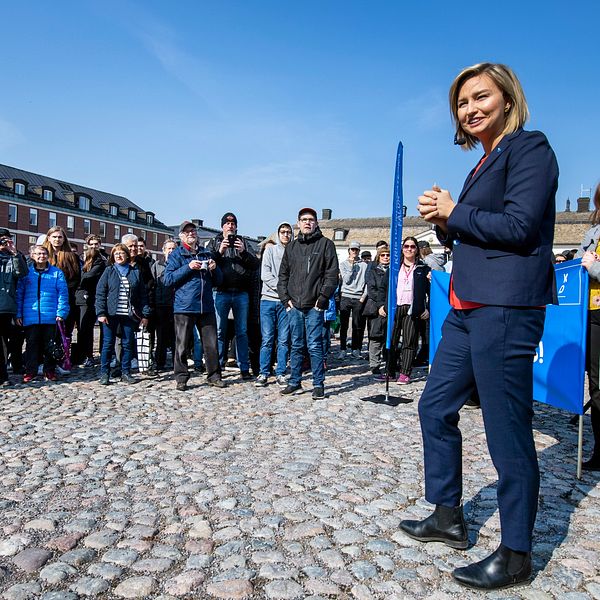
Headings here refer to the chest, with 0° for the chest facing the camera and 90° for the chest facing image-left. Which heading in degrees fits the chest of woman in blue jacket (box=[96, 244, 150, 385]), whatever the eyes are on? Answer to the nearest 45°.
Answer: approximately 0°

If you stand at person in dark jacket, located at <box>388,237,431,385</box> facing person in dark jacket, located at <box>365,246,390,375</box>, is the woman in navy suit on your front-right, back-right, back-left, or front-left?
back-left

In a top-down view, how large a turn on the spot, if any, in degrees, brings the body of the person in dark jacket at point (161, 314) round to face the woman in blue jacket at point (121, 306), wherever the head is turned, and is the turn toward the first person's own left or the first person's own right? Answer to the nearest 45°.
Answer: approximately 90° to the first person's own right

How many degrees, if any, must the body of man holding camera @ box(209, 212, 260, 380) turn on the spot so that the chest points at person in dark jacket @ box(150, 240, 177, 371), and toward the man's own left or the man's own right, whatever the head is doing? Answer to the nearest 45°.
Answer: approximately 135° to the man's own right

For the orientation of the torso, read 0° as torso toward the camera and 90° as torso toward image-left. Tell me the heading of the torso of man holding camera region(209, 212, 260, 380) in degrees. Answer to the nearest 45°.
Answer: approximately 0°

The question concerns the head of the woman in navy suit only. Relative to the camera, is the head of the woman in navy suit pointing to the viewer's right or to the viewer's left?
to the viewer's left

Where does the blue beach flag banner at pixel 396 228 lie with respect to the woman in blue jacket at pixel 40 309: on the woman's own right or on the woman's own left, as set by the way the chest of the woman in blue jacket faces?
on the woman's own left
